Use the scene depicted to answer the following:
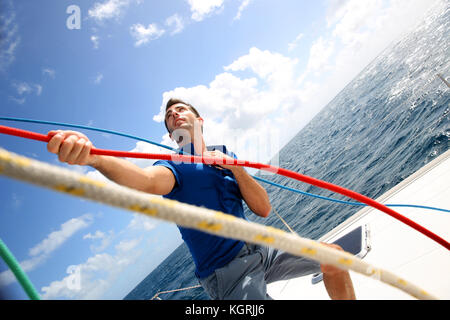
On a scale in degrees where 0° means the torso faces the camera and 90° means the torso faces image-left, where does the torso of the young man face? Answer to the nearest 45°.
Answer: approximately 0°

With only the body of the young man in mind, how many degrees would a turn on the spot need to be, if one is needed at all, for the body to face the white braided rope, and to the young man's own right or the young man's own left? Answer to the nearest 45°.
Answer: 0° — they already face it
